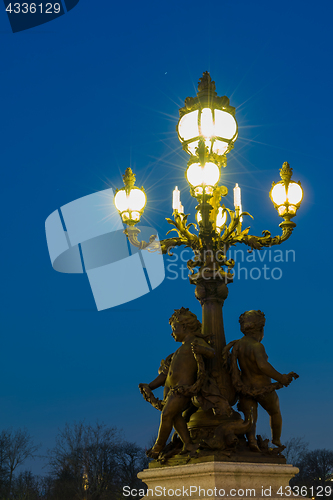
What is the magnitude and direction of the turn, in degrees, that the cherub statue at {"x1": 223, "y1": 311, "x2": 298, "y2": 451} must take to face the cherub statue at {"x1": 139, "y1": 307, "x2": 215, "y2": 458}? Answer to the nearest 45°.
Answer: approximately 135° to its left

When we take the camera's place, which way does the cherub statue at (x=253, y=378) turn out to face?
facing away from the viewer and to the right of the viewer
